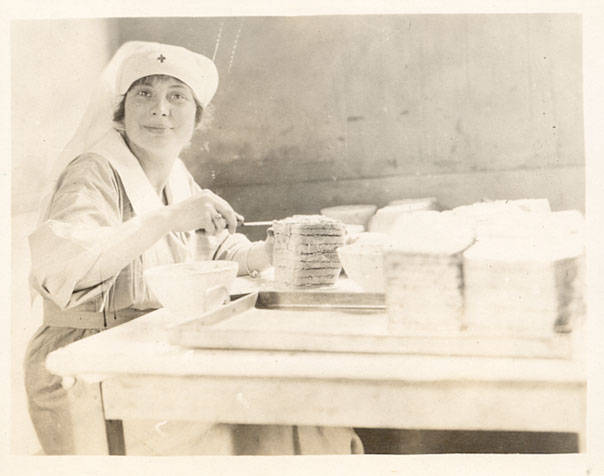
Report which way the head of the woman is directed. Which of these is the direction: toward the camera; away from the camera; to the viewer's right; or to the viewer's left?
toward the camera

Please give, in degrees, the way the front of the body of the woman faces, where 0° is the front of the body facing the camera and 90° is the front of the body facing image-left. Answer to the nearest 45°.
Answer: approximately 315°

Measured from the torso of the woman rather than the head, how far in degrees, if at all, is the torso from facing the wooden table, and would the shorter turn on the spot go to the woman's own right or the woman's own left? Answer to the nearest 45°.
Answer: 0° — they already face it

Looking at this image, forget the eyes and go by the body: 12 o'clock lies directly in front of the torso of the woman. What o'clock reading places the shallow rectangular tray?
The shallow rectangular tray is roughly at 12 o'clock from the woman.
